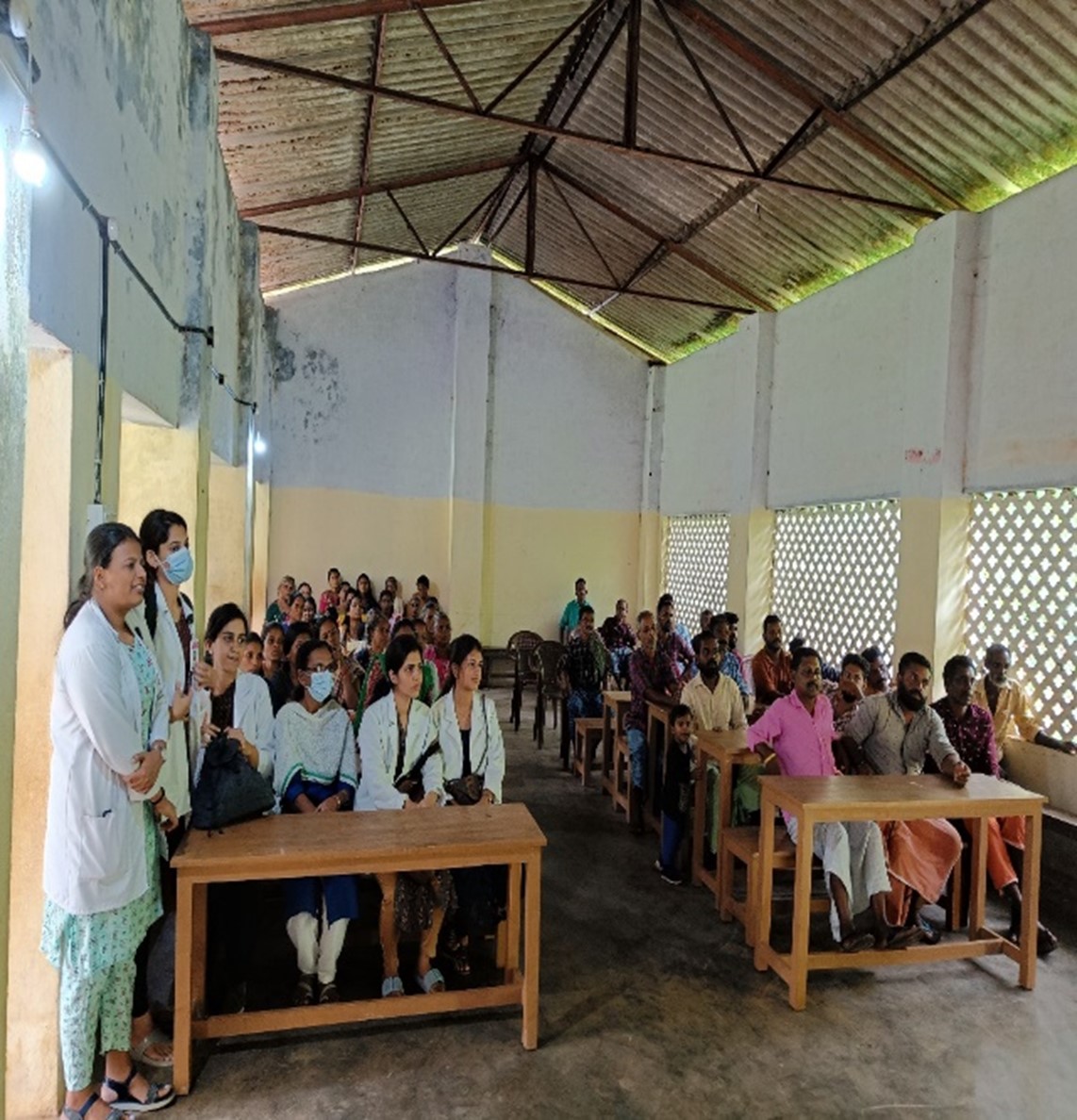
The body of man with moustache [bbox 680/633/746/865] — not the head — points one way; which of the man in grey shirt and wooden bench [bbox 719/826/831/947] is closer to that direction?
the wooden bench

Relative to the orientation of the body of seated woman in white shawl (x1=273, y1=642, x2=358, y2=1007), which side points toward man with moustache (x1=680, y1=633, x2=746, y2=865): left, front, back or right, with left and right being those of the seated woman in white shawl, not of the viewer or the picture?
left

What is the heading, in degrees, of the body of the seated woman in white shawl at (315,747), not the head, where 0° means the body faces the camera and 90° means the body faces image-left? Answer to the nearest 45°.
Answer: approximately 0°

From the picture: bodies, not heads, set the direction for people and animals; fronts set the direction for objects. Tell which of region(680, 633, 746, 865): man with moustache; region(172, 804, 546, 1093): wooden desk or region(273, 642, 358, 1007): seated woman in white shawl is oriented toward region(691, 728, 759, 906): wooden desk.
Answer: the man with moustache

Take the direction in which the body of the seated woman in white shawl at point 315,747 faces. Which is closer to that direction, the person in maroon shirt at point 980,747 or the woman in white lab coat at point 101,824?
the woman in white lab coat
